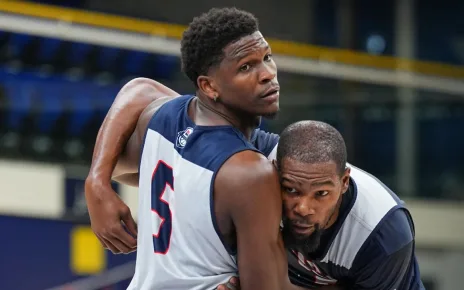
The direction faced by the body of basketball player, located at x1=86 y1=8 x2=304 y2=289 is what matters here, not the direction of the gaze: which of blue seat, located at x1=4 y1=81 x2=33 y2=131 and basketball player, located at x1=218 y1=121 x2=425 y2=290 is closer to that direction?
the basketball player

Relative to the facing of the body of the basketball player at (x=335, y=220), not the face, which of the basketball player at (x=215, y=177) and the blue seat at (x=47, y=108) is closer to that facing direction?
the basketball player

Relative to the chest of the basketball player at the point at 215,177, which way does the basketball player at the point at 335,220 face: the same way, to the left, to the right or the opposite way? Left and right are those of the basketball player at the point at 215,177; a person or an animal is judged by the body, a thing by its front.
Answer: the opposite way

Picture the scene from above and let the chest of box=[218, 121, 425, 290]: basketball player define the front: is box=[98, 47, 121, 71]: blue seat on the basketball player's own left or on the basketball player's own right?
on the basketball player's own right

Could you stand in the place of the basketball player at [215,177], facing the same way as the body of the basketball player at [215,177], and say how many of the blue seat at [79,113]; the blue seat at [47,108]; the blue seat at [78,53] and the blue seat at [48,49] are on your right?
0

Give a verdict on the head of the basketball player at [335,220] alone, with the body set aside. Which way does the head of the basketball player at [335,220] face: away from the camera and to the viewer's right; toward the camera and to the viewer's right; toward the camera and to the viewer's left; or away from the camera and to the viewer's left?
toward the camera and to the viewer's left

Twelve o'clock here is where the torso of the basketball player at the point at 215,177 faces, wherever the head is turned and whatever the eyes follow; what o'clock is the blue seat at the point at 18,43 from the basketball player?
The blue seat is roughly at 10 o'clock from the basketball player.

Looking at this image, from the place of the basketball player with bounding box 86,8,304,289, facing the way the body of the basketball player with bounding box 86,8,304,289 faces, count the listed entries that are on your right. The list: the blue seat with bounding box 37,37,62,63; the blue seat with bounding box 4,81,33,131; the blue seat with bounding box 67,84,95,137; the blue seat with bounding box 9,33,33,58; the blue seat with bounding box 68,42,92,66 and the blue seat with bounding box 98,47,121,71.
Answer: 0

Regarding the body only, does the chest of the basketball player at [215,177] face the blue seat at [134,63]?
no

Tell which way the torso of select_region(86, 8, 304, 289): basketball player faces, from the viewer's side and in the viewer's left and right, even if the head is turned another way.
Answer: facing away from the viewer and to the right of the viewer

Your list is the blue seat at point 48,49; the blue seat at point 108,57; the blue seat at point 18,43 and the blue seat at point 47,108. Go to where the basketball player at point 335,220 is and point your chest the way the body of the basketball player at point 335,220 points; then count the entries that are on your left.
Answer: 0

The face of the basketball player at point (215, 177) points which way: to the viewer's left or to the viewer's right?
to the viewer's right

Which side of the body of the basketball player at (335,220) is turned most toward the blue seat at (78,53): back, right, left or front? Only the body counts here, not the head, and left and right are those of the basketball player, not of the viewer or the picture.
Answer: right
